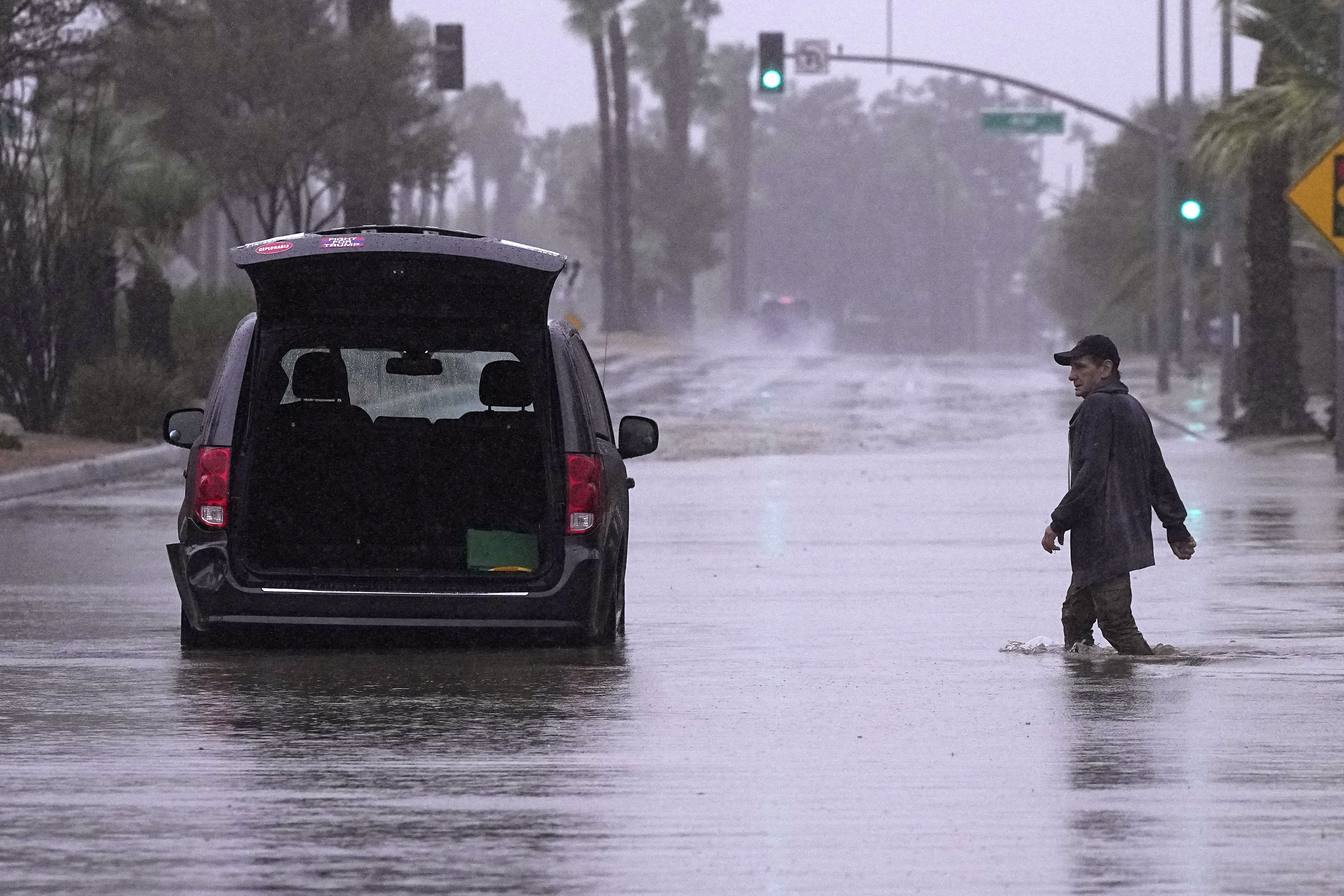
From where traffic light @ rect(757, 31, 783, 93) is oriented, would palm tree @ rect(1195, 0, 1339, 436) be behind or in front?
in front

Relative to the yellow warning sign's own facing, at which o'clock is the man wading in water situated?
The man wading in water is roughly at 12 o'clock from the yellow warning sign.

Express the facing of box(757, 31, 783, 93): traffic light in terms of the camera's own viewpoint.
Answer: facing the viewer

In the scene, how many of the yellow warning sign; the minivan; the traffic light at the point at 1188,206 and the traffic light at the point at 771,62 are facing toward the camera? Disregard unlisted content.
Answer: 3

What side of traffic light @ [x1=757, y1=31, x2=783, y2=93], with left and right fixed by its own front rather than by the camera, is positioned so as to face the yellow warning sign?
front

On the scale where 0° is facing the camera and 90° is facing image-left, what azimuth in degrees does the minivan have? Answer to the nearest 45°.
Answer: approximately 180°

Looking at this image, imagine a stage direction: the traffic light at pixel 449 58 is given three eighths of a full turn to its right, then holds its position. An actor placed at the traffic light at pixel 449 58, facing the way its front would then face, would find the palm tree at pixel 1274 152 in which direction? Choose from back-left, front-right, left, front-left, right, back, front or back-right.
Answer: front

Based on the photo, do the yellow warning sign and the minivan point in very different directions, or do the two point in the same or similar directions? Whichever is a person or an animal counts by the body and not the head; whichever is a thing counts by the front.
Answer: very different directions

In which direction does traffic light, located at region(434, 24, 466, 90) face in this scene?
away from the camera

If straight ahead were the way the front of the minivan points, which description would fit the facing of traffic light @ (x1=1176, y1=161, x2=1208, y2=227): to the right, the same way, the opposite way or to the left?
the opposite way

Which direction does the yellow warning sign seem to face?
toward the camera

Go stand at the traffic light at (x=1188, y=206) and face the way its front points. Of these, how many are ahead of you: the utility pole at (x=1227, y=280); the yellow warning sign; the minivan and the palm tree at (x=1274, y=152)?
4

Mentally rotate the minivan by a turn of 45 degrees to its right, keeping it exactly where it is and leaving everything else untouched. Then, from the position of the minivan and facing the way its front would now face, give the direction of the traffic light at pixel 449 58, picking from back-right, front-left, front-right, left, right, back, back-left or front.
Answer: front-left

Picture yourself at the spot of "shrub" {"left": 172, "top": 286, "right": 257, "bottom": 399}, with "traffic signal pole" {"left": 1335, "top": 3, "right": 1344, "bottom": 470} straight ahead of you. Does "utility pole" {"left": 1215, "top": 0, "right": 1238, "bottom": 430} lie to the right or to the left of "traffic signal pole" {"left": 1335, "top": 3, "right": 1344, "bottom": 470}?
left
